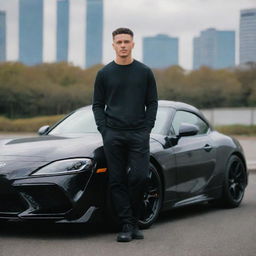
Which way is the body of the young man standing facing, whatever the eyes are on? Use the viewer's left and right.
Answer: facing the viewer

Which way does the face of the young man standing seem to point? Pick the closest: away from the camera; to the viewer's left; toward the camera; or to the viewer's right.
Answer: toward the camera
